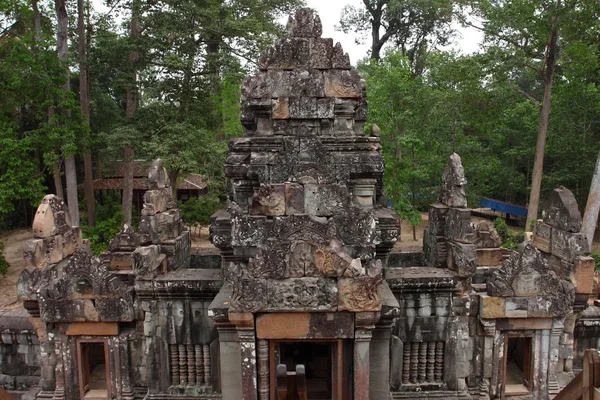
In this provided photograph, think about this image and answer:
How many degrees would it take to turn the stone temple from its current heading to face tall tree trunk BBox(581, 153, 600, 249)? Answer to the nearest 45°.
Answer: approximately 135° to its left

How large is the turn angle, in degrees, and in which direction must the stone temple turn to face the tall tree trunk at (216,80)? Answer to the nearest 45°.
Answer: approximately 180°

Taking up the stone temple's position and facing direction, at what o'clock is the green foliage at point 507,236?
The green foliage is roughly at 7 o'clock from the stone temple.

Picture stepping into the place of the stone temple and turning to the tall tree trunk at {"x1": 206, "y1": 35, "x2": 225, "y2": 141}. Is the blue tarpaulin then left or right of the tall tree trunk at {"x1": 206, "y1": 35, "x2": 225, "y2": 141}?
right

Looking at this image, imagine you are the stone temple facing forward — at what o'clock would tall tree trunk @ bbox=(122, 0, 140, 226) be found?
The tall tree trunk is roughly at 5 o'clock from the stone temple.

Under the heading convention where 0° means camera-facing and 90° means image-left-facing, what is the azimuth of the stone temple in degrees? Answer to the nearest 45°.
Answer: approximately 0°

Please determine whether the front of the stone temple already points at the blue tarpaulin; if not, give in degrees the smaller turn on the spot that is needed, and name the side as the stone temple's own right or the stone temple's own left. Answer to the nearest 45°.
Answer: approximately 135° to the stone temple's own left
